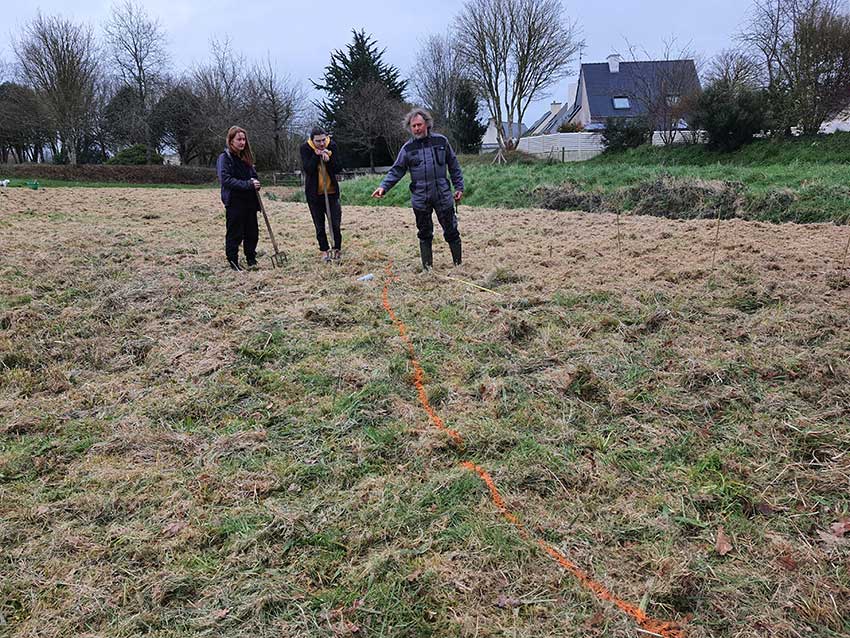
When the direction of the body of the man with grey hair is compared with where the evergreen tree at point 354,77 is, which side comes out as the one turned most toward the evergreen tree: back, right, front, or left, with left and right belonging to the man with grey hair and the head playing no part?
back

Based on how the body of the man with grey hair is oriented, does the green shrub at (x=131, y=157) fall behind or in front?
behind

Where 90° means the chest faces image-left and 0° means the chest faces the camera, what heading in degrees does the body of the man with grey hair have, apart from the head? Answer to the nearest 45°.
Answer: approximately 0°

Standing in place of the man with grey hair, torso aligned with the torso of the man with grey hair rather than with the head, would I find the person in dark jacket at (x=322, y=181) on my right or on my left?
on my right

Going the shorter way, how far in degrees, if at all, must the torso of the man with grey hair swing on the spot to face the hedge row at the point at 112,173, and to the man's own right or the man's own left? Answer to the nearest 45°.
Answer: approximately 135° to the man's own right

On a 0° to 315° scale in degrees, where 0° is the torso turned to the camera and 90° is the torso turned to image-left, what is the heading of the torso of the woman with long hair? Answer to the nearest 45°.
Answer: approximately 315°
